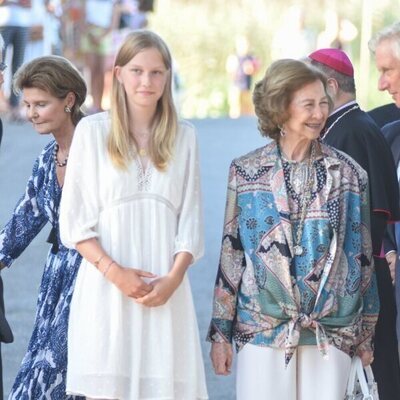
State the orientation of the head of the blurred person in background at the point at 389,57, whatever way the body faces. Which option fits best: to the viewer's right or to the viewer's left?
to the viewer's left

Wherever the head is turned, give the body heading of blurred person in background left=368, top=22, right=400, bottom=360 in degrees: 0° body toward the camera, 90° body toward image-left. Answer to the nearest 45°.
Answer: approximately 45°
